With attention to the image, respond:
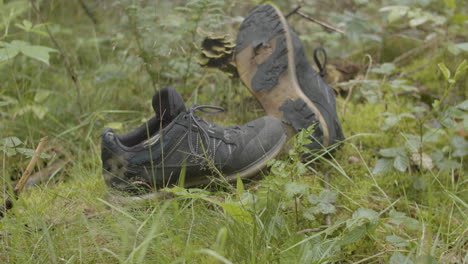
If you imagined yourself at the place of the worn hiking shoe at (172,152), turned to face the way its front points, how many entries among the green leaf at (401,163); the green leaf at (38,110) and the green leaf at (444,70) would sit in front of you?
2

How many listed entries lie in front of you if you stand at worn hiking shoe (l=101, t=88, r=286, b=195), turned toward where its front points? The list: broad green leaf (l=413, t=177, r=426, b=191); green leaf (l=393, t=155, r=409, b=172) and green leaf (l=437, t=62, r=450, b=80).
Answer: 3

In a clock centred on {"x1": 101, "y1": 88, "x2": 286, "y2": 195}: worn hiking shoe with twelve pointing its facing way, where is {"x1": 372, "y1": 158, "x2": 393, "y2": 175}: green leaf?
The green leaf is roughly at 12 o'clock from the worn hiking shoe.

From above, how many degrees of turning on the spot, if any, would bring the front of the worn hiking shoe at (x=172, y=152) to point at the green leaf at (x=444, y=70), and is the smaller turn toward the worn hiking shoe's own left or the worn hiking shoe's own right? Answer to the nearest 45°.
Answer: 0° — it already faces it

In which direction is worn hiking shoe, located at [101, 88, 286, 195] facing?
to the viewer's right

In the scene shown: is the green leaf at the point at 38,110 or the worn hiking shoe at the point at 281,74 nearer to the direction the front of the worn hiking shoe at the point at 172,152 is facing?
the worn hiking shoe

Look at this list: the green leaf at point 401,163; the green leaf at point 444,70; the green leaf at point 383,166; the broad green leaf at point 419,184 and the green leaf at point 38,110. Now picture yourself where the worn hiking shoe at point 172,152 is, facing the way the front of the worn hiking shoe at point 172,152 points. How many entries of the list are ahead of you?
4

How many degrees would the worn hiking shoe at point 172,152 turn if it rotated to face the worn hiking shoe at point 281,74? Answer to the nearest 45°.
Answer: approximately 45° to its left
